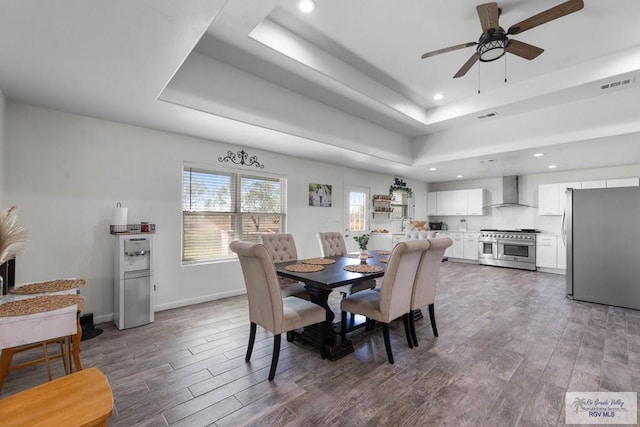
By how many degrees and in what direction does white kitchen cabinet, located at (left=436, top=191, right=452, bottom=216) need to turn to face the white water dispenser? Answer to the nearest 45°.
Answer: approximately 45° to its right

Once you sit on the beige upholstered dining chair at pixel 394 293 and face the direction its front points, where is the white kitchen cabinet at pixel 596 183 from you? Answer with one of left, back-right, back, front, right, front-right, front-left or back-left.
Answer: right

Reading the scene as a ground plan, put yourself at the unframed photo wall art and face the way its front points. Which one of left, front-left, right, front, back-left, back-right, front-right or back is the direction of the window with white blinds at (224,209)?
right

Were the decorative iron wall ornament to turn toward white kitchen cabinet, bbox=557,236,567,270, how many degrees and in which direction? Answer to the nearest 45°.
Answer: approximately 45° to its left

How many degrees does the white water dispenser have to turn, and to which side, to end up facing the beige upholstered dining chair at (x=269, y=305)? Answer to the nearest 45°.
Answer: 0° — it already faces it

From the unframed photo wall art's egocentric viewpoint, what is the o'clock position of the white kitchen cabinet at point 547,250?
The white kitchen cabinet is roughly at 10 o'clock from the unframed photo wall art.

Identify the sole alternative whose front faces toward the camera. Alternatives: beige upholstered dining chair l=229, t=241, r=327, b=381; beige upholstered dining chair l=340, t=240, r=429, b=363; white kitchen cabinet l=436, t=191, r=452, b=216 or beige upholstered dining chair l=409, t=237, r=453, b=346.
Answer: the white kitchen cabinet

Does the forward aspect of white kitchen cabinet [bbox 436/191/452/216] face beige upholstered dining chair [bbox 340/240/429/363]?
yes

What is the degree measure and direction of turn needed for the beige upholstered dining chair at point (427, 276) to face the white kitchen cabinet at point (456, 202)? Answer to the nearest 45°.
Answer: approximately 45° to its right

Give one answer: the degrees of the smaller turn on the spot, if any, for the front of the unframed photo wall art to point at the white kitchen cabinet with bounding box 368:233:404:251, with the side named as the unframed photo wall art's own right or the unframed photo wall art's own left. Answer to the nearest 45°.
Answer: approximately 90° to the unframed photo wall art's own left

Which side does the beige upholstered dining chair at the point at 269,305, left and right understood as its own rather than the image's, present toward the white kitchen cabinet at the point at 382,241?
front

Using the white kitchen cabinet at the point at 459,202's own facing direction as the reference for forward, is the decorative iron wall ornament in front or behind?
in front

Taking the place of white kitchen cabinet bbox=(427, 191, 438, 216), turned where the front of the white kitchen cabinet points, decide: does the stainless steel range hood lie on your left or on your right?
on your left
